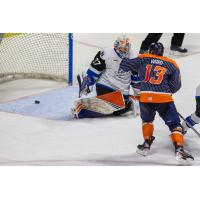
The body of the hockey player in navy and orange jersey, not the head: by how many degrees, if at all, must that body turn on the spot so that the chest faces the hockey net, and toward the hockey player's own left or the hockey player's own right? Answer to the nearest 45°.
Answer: approximately 45° to the hockey player's own left

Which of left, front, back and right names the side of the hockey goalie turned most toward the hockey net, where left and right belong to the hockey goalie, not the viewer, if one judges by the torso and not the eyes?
back

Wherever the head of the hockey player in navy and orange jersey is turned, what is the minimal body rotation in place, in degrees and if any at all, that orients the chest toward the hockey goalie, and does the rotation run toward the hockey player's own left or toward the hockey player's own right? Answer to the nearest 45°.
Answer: approximately 45° to the hockey player's own left

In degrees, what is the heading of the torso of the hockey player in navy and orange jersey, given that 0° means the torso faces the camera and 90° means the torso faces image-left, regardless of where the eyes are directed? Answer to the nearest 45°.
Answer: approximately 180°

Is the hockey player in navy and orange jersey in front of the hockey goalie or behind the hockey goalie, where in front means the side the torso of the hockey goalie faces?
in front

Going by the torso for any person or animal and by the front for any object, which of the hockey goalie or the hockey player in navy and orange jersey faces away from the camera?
the hockey player in navy and orange jersey

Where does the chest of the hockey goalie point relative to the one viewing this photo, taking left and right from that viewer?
facing the viewer and to the right of the viewer

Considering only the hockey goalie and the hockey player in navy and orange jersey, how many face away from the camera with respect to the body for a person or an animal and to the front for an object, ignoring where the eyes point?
1

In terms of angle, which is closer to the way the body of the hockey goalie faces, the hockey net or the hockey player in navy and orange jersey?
the hockey player in navy and orange jersey
